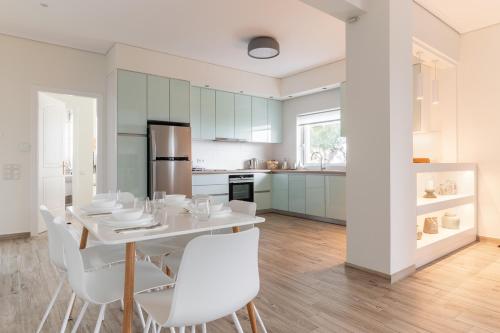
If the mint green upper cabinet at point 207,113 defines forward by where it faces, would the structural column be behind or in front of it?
in front

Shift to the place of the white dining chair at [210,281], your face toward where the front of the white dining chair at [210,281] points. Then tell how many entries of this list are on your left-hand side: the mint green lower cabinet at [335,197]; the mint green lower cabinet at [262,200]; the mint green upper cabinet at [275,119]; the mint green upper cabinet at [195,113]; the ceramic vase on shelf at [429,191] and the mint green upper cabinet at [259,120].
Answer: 0

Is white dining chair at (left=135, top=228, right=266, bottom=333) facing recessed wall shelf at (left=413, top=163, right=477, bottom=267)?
no

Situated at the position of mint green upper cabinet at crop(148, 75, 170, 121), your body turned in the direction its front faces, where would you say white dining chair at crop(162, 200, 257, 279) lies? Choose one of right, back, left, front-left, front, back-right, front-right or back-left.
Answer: front-right

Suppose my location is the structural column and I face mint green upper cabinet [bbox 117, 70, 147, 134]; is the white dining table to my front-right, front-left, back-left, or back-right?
front-left

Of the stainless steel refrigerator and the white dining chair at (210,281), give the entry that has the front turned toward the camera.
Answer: the stainless steel refrigerator

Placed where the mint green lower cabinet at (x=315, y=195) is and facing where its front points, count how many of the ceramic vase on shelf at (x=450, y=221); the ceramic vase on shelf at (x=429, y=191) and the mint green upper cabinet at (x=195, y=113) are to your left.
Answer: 2

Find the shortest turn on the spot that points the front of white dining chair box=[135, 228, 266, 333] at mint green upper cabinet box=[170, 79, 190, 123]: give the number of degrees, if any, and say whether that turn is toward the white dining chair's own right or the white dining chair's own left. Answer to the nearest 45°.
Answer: approximately 45° to the white dining chair's own right

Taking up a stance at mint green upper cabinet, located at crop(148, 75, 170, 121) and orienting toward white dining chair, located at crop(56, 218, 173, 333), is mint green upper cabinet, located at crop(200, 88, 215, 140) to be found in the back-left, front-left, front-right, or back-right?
back-left

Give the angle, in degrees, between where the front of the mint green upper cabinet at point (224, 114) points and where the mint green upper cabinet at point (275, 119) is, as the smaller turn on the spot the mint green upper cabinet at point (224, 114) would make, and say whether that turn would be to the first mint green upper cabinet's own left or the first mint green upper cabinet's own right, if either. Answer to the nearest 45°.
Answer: approximately 90° to the first mint green upper cabinet's own left

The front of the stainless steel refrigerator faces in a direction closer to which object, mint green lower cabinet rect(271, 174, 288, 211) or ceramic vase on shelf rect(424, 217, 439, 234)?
the ceramic vase on shelf

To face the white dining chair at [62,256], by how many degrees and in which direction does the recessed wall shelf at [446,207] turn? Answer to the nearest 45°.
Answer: approximately 90° to its right

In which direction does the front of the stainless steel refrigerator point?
toward the camera

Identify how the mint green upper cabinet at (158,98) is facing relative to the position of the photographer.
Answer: facing the viewer and to the right of the viewer

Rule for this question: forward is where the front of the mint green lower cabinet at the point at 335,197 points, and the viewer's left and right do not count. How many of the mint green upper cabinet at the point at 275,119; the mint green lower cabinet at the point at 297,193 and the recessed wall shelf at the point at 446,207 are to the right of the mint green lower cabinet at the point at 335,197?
2

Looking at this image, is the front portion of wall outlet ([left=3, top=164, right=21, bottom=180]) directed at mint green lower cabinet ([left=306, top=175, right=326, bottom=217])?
no

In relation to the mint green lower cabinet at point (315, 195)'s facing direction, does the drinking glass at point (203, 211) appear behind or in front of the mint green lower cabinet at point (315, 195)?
in front

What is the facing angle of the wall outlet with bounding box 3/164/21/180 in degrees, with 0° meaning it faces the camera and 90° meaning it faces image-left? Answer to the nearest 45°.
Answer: approximately 0°
